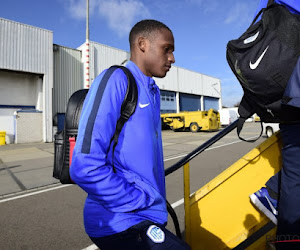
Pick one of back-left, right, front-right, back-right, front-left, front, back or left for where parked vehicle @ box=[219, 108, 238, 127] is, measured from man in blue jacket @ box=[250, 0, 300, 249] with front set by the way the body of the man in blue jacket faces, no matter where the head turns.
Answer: left

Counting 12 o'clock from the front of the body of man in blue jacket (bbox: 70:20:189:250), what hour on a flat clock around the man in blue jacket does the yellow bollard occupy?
The yellow bollard is roughly at 8 o'clock from the man in blue jacket.

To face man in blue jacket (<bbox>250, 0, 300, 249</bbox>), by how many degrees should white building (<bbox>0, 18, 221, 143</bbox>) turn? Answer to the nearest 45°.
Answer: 0° — it already faces them

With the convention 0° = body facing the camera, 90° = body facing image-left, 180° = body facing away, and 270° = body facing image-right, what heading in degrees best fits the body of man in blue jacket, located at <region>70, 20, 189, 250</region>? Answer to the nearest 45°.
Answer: approximately 270°

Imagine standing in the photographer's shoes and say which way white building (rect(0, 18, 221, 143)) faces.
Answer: facing the viewer and to the right of the viewer

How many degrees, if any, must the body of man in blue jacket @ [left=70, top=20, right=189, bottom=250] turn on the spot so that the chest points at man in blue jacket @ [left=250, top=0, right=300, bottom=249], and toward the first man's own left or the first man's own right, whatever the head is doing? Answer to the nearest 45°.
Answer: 0° — they already face them

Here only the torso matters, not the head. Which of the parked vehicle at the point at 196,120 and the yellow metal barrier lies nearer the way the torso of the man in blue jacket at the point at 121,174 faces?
the yellow metal barrier

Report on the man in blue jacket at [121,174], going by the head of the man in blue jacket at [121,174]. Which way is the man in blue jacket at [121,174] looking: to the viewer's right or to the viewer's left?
to the viewer's right
